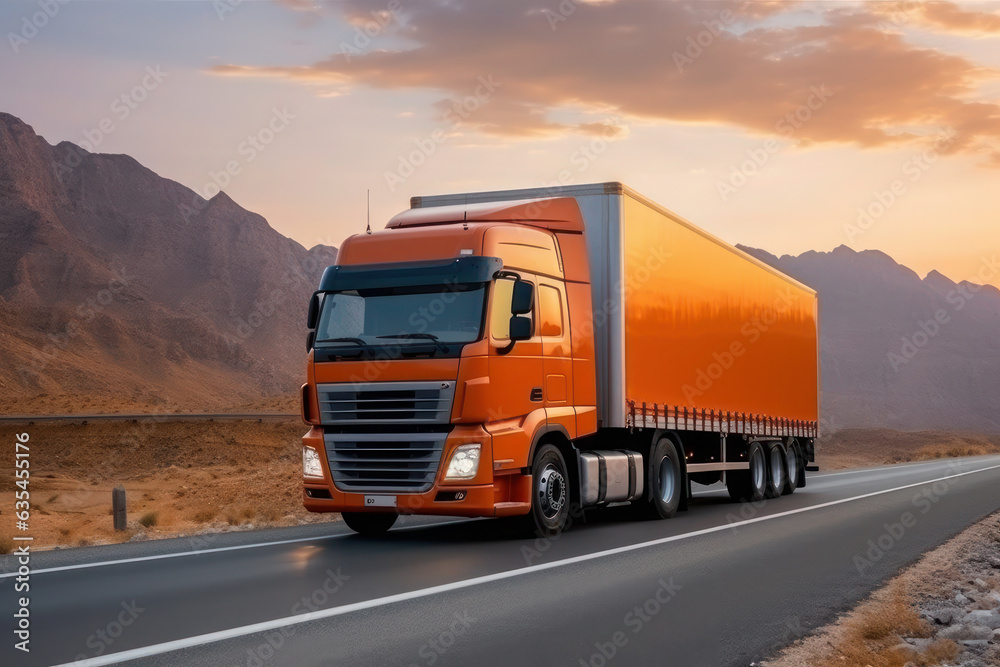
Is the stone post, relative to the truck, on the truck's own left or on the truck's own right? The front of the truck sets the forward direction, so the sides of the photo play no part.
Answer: on the truck's own right

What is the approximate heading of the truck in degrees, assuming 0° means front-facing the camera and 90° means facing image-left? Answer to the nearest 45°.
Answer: approximately 45°
